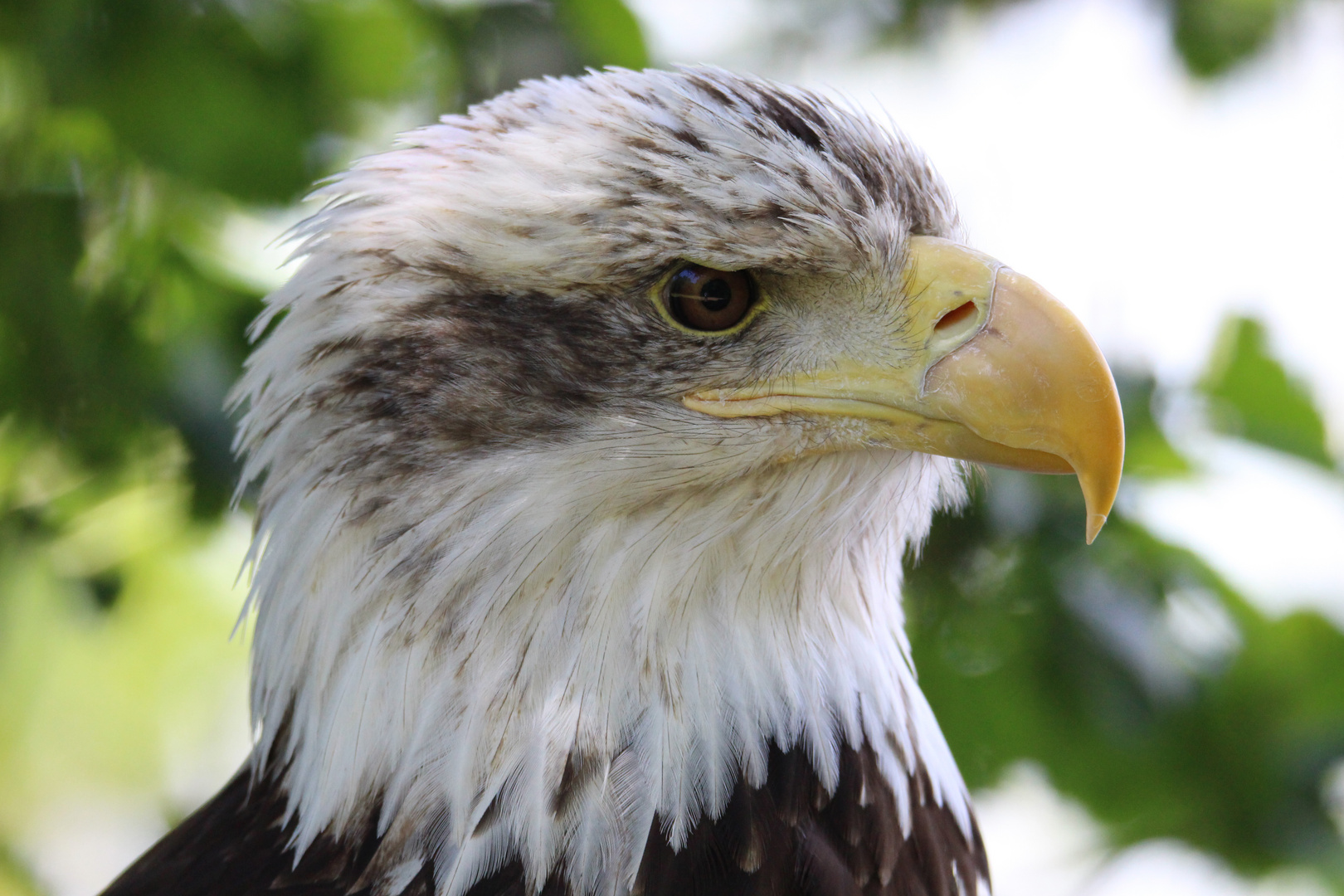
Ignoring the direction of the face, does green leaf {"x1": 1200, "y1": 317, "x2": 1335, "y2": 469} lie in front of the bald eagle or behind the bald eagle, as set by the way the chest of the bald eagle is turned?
in front

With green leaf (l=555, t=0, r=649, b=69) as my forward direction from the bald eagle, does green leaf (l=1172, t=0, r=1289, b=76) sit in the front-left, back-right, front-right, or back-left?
front-right

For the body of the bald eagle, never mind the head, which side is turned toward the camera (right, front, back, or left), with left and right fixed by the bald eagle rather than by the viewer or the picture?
right
